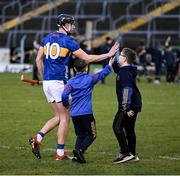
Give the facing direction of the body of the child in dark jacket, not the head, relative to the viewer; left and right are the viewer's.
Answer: facing to the left of the viewer

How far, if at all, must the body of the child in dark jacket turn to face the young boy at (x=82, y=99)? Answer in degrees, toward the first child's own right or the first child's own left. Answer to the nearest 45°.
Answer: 0° — they already face them

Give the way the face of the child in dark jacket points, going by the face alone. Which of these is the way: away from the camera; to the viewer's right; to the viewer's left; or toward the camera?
to the viewer's left
